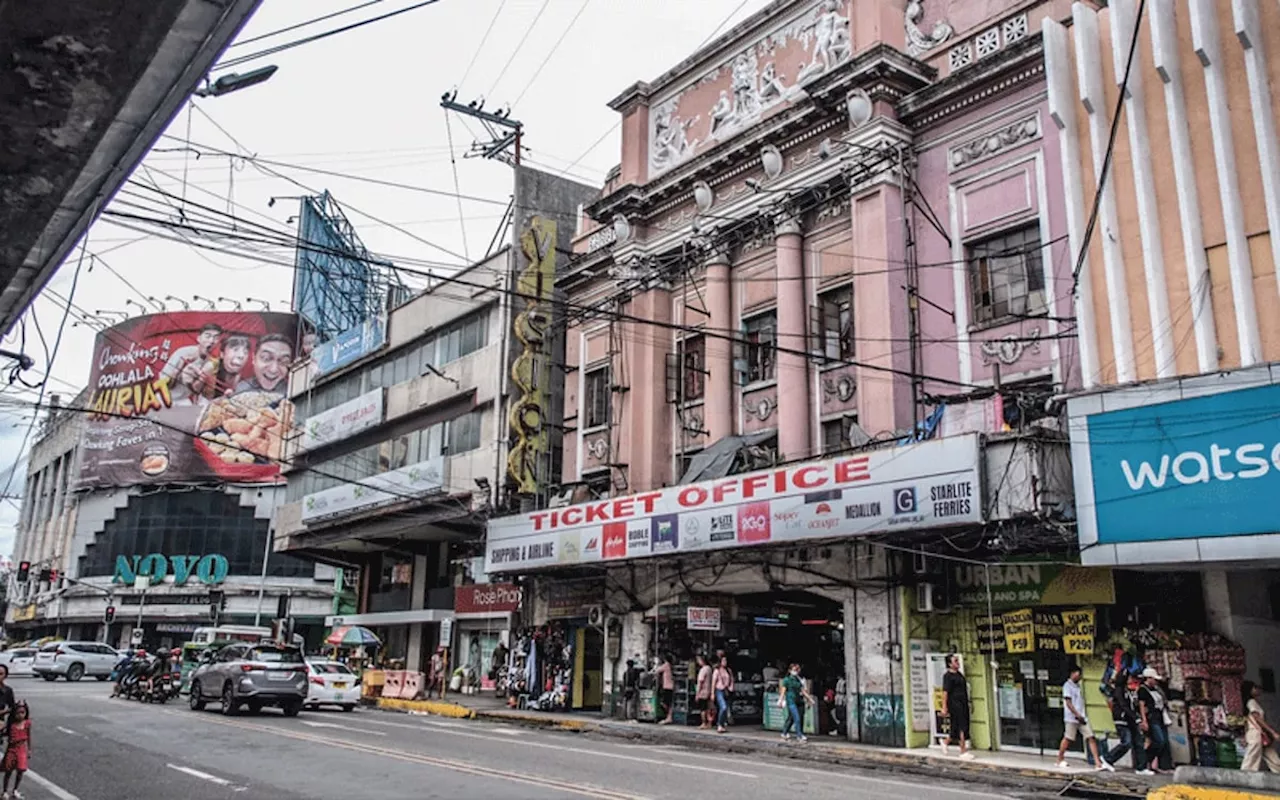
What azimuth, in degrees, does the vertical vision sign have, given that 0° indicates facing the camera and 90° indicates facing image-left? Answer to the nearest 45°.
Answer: approximately 315°

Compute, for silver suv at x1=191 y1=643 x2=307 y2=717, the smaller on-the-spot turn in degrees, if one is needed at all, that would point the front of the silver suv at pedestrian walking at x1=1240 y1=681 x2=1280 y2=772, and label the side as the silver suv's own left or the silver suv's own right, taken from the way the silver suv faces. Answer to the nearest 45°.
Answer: approximately 180°

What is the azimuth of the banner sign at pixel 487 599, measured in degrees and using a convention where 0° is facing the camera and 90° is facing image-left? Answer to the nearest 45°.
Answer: approximately 45°

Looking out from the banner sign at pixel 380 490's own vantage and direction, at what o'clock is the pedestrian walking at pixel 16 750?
The pedestrian walking is roughly at 11 o'clock from the banner sign.

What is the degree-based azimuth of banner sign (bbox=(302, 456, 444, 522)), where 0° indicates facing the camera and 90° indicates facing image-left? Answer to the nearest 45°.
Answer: approximately 45°

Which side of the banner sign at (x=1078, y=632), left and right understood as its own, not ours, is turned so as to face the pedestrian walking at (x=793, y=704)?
right

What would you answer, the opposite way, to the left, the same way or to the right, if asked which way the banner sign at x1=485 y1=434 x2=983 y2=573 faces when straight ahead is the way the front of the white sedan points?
to the left
